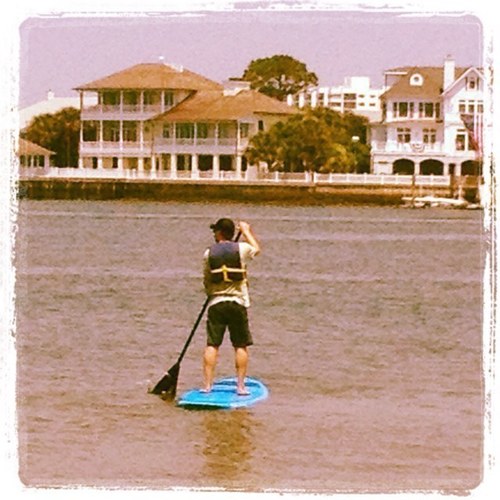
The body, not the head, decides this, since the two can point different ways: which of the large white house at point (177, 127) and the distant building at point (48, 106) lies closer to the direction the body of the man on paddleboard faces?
the large white house

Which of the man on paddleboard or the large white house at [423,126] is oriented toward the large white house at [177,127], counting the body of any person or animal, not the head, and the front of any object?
the man on paddleboard

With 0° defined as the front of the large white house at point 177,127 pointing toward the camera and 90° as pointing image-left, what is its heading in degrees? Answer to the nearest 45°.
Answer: approximately 0°

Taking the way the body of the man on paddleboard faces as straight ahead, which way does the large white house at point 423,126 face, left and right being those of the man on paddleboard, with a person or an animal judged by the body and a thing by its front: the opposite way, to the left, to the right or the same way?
the opposite way

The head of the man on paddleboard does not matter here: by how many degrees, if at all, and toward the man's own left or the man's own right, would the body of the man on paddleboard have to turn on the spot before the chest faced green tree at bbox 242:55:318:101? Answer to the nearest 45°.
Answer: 0° — they already face it

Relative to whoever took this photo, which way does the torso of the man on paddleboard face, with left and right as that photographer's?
facing away from the viewer

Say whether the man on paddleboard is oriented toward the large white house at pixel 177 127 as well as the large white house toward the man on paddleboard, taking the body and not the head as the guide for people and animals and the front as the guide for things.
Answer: yes

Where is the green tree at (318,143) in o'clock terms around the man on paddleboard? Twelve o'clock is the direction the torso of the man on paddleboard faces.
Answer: The green tree is roughly at 12 o'clock from the man on paddleboard.
